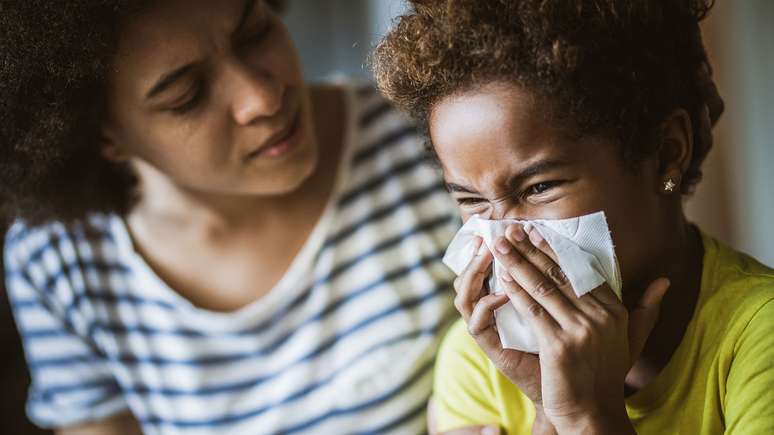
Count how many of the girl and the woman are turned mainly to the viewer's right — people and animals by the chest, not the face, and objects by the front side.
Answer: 0

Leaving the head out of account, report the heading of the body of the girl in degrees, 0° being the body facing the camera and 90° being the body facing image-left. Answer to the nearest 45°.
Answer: approximately 45°

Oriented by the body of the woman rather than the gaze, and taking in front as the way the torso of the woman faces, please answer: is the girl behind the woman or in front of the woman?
in front

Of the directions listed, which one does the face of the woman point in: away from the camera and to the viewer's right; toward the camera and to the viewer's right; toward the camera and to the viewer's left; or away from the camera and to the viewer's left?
toward the camera and to the viewer's right

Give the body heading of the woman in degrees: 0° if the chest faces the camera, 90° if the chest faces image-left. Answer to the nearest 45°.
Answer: approximately 0°

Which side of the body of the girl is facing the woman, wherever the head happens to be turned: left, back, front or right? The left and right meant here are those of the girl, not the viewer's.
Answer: right
